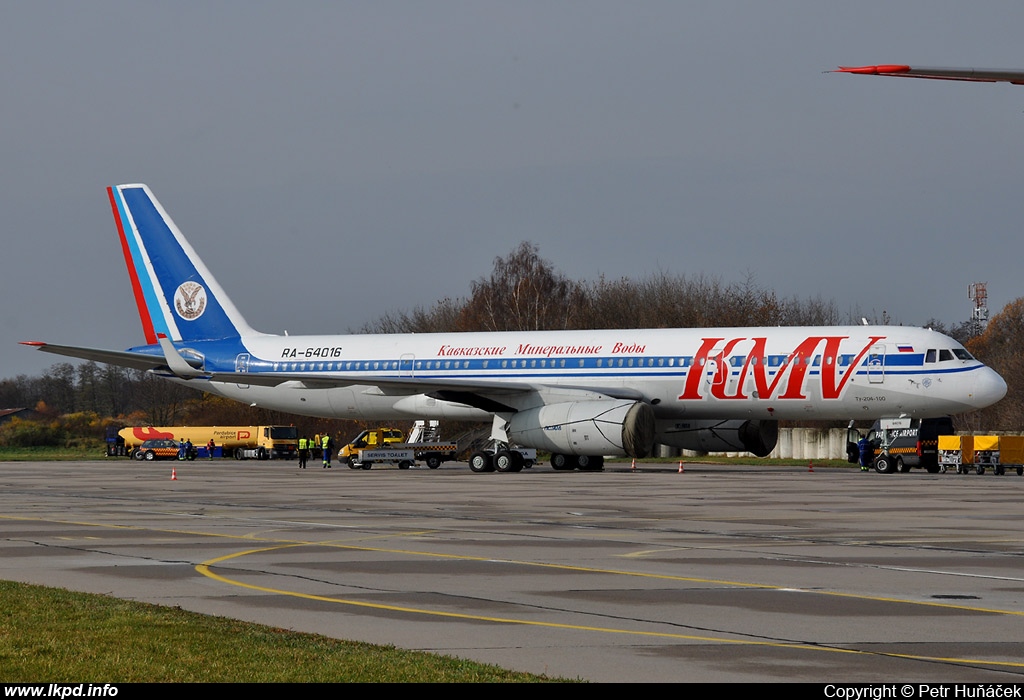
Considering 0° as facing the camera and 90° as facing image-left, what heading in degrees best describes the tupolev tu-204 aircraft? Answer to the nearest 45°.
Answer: approximately 315°

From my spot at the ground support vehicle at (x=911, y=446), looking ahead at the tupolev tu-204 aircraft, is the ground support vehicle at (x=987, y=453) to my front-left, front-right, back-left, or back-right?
back-right

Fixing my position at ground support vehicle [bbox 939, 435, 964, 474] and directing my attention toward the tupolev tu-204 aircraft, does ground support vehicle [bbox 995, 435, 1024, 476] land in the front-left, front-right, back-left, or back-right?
back-left

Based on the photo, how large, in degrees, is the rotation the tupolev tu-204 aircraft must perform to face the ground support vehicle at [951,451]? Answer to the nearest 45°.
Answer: approximately 45° to its left
